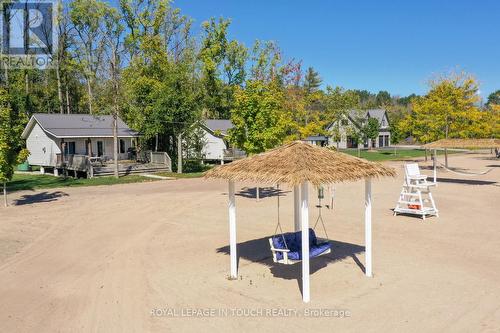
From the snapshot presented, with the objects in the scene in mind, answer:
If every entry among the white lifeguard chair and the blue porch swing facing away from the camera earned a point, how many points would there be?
0

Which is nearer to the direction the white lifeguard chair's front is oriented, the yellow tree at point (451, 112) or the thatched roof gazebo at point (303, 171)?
the thatched roof gazebo

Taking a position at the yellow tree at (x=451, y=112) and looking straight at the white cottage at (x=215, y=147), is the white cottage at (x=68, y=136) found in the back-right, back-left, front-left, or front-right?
front-left

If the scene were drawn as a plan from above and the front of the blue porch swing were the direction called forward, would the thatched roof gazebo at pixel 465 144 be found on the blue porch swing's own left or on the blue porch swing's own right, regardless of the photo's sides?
on the blue porch swing's own left

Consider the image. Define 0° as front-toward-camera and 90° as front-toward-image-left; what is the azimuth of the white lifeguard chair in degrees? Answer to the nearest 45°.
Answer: approximately 315°

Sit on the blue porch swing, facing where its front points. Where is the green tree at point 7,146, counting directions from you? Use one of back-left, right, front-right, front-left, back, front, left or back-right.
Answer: back

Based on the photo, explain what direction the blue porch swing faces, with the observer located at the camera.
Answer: facing the viewer and to the right of the viewer

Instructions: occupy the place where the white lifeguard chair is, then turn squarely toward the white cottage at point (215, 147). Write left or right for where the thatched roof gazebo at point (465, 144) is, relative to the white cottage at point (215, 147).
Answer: right

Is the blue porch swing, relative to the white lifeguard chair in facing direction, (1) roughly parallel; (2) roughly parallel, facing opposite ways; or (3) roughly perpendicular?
roughly parallel

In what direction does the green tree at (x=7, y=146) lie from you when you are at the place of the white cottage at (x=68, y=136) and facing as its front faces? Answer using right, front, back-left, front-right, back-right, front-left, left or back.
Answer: front-right
